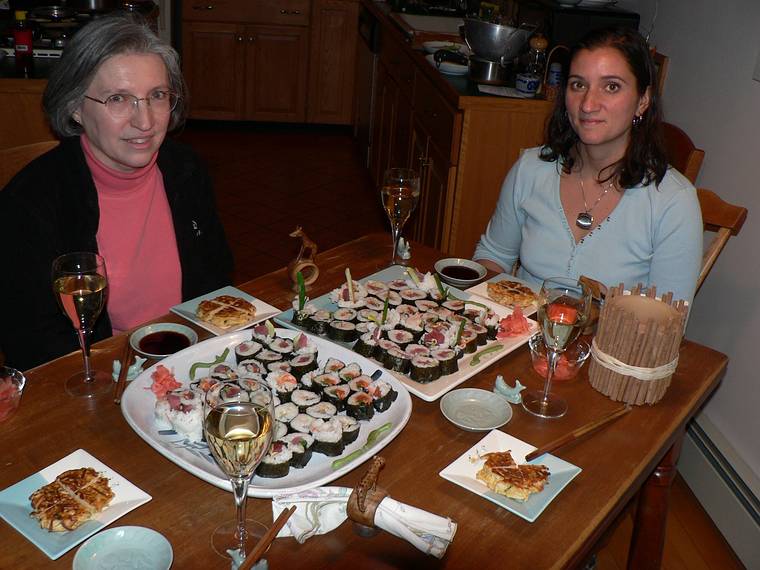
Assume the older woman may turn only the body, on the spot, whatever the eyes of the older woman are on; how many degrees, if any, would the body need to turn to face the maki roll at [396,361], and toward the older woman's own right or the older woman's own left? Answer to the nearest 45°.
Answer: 0° — they already face it

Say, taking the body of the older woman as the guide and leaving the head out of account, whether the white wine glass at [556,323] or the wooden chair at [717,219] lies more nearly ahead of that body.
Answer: the white wine glass

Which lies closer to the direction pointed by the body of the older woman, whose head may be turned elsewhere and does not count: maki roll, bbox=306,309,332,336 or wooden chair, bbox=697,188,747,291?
the maki roll

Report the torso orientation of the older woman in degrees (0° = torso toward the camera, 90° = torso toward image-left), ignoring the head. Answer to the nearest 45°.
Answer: approximately 315°
